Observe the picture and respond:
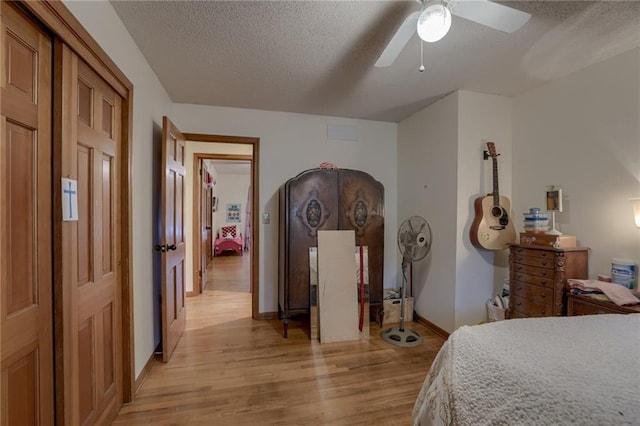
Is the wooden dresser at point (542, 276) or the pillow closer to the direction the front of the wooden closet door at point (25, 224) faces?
the wooden dresser

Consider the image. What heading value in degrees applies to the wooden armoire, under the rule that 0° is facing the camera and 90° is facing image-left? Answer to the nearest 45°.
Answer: approximately 0°

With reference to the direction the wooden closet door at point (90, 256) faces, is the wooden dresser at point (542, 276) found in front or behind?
in front

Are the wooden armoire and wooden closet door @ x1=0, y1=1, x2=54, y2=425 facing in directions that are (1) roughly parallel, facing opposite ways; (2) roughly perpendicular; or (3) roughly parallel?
roughly perpendicular

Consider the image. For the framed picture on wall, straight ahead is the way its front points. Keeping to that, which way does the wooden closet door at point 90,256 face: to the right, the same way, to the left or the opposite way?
to the left

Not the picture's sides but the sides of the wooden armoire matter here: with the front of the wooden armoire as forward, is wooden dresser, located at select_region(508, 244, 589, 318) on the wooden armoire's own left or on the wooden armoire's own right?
on the wooden armoire's own left

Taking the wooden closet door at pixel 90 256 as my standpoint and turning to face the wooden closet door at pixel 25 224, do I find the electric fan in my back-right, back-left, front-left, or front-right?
back-left

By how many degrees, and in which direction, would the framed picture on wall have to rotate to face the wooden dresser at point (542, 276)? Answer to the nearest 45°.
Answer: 0° — it already faces it

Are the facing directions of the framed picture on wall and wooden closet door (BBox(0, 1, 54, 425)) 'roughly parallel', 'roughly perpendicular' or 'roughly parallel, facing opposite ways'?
roughly perpendicular

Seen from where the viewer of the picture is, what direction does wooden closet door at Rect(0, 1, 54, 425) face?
facing the viewer and to the right of the viewer

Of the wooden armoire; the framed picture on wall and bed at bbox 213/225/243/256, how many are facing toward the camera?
3

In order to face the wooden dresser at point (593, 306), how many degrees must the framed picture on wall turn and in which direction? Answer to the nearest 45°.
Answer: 0° — it already faces it

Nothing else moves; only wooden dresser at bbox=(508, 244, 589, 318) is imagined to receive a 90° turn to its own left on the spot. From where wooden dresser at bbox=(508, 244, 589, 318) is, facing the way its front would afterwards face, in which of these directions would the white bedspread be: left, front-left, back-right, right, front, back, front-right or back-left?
front-right

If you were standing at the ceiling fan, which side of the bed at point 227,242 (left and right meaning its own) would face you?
front
